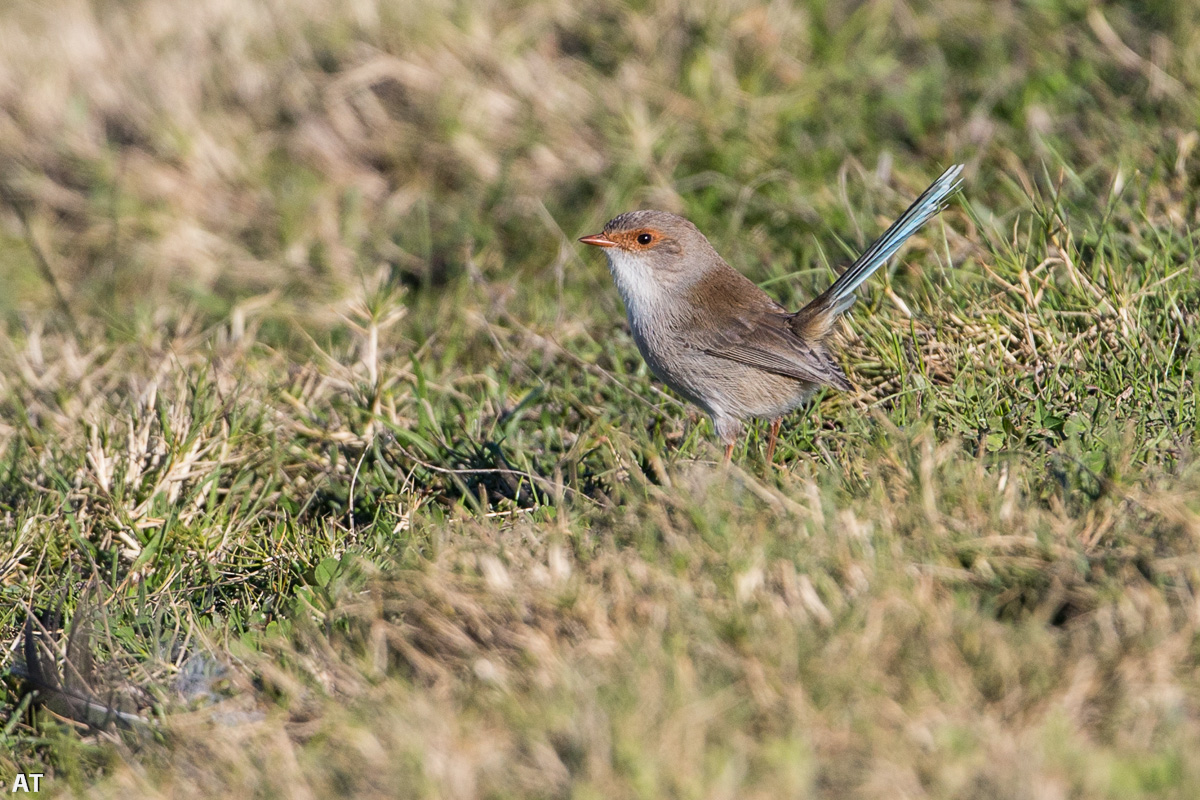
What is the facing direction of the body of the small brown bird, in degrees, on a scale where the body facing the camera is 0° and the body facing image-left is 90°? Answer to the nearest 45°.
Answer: approximately 90°
